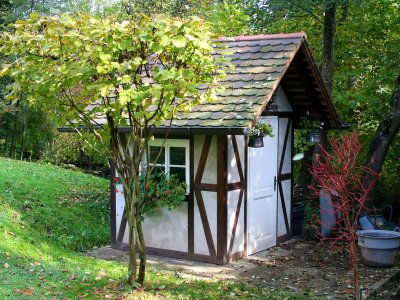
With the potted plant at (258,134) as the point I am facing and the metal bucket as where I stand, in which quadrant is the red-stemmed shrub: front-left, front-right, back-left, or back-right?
front-left

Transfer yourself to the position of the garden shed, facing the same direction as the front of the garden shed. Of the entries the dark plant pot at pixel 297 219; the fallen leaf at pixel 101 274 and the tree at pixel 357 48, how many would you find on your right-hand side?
1

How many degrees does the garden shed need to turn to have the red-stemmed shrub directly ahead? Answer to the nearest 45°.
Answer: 0° — it already faces it

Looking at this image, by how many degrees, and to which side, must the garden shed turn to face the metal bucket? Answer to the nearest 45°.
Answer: approximately 45° to its left

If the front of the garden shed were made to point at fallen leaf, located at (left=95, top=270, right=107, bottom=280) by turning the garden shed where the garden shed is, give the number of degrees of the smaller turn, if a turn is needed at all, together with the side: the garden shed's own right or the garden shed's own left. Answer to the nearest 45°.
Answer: approximately 90° to the garden shed's own right

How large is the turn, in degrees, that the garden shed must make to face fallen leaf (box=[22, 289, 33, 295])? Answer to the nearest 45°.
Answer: approximately 90° to its right

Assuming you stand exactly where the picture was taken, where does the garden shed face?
facing the viewer and to the right of the viewer

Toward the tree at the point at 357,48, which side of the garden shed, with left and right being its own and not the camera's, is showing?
left

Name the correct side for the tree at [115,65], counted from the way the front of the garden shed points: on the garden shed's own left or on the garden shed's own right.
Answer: on the garden shed's own right

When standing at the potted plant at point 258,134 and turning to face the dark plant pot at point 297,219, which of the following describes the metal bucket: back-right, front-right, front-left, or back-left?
front-right
